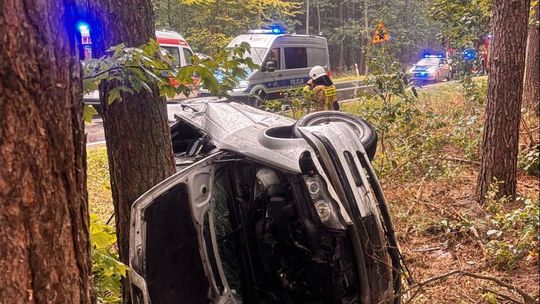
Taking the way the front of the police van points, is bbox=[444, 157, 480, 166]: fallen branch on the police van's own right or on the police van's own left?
on the police van's own left

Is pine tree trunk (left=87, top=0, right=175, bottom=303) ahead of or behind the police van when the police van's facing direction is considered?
ahead

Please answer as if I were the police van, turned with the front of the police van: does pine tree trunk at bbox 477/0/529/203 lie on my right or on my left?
on my left

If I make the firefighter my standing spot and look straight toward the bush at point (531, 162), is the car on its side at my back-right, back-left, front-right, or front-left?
front-right

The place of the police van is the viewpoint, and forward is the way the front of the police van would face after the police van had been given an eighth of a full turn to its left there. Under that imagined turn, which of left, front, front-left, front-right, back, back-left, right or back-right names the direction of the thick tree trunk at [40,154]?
front

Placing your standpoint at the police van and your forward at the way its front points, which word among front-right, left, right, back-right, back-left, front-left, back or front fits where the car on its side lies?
front-left

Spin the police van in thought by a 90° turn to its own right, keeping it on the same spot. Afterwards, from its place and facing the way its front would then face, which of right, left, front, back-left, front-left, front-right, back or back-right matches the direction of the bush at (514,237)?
back-left

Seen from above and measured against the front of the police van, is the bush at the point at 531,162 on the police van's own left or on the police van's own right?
on the police van's own left

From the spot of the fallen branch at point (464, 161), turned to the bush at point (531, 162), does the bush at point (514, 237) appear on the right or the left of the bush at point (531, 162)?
right

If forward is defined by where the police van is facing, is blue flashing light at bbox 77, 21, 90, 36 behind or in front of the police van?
in front
